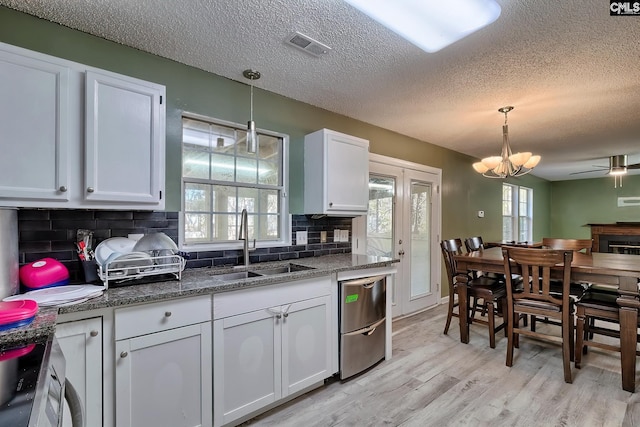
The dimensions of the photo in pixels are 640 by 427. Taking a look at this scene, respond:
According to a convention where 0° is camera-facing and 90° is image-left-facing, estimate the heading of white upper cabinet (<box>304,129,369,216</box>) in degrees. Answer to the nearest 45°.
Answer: approximately 315°

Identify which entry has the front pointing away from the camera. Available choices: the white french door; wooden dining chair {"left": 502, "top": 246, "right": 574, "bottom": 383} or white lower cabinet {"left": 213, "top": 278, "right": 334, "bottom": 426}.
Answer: the wooden dining chair

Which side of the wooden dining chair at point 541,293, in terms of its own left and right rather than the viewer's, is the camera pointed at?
back

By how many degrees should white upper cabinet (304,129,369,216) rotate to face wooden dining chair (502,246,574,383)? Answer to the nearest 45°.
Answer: approximately 45° to its left

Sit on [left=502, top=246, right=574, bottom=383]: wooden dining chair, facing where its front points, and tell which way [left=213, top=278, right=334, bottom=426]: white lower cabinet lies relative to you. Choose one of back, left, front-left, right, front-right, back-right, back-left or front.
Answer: back-left

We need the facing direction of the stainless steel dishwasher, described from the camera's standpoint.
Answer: facing the viewer and to the right of the viewer

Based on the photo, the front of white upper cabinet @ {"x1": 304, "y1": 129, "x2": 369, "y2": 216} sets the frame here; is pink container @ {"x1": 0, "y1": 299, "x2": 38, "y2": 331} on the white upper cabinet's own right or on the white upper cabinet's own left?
on the white upper cabinet's own right

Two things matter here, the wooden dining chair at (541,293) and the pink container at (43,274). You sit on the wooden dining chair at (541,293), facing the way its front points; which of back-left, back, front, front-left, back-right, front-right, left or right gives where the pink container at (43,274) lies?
back-left

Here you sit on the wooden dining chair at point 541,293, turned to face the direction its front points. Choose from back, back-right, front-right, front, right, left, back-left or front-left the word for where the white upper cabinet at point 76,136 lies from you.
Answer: back-left

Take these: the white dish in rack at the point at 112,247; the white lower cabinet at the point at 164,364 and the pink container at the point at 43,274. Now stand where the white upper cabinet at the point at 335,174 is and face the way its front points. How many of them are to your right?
3
